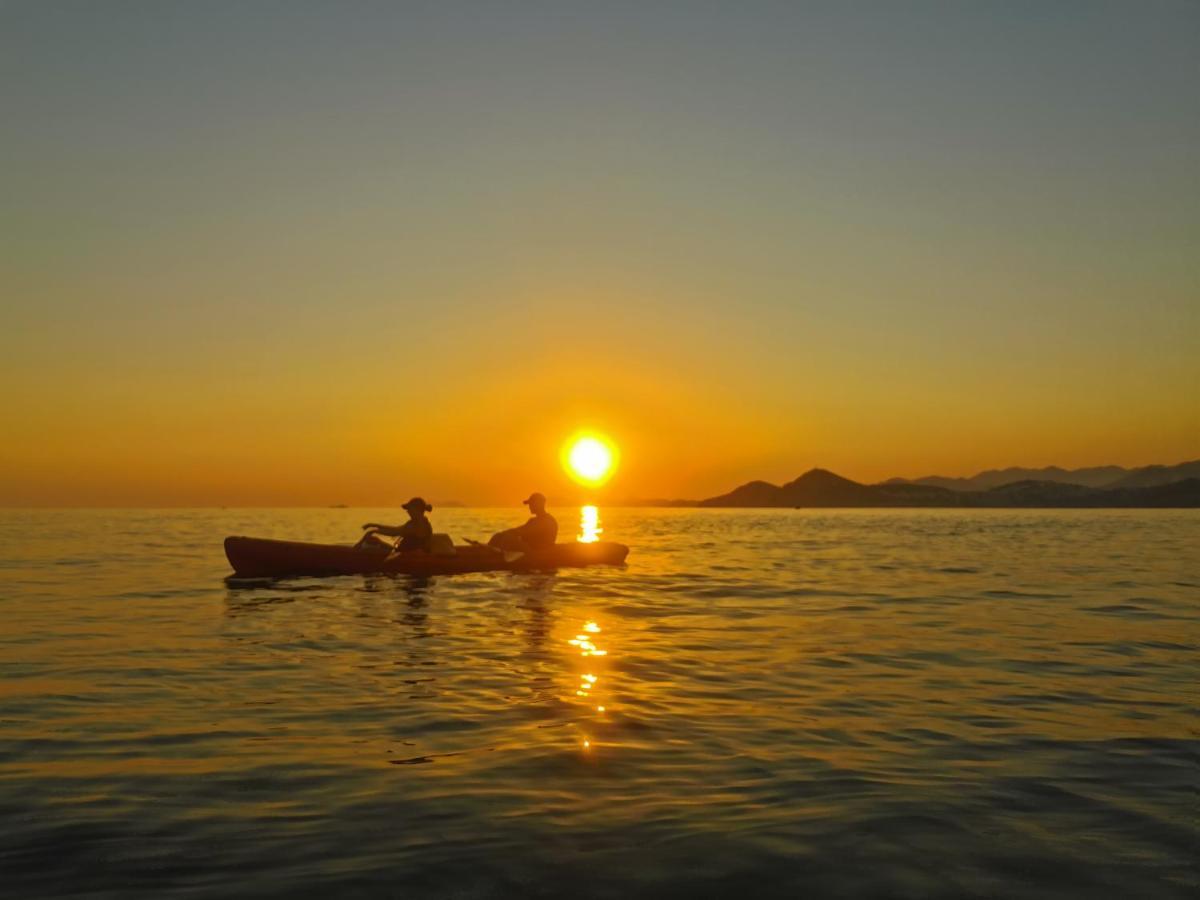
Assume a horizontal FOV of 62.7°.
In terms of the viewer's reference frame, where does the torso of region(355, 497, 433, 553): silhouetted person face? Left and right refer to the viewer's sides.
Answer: facing to the left of the viewer

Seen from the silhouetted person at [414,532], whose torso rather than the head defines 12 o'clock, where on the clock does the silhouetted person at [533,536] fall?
the silhouetted person at [533,536] is roughly at 5 o'clock from the silhouetted person at [414,532].

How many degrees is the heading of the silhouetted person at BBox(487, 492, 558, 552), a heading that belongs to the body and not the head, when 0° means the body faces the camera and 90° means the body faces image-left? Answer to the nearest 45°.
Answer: approximately 90°

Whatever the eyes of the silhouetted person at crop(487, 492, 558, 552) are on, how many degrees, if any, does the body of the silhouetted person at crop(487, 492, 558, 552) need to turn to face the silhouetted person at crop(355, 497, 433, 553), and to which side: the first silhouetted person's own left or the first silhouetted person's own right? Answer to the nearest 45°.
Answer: approximately 45° to the first silhouetted person's own left

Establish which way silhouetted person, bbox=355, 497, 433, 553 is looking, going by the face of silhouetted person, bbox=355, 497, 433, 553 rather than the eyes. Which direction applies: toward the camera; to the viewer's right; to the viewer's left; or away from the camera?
to the viewer's left

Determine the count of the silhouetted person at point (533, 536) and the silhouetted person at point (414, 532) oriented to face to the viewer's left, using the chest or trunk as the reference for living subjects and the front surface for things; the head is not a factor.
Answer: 2
